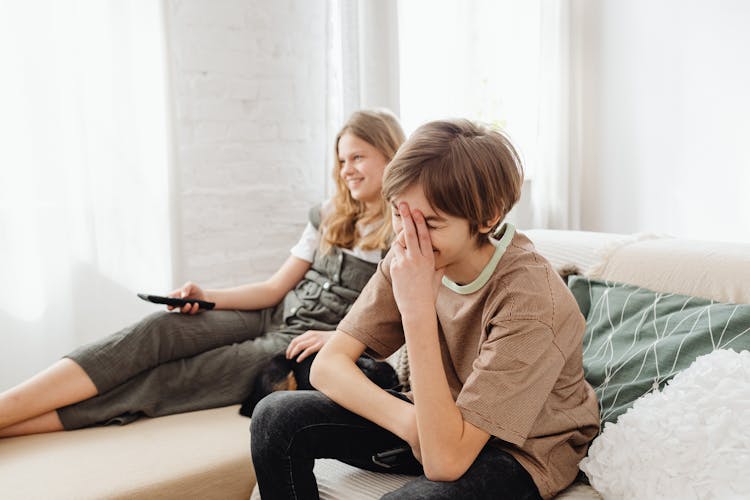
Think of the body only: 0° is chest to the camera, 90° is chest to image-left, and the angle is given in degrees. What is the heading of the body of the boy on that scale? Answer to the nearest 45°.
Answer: approximately 45°

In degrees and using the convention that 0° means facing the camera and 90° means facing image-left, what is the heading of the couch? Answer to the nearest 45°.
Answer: approximately 45°

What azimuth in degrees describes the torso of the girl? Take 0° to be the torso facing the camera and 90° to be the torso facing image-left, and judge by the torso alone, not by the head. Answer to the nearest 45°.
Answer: approximately 45°

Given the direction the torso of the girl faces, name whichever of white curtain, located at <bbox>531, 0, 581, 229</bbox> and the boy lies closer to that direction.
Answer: the boy

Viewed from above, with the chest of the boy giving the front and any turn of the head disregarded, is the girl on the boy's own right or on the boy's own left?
on the boy's own right

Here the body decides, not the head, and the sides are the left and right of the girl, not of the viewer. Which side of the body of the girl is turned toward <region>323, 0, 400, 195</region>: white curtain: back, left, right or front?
back
